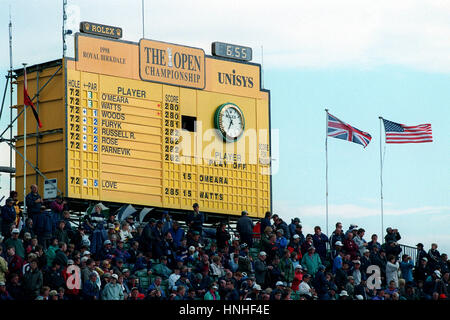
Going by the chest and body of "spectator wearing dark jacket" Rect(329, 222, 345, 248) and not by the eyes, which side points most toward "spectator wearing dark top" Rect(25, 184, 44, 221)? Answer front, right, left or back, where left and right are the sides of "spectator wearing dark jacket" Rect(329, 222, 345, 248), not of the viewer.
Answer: right

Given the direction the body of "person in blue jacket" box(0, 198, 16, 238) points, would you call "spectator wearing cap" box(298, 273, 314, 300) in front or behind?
in front

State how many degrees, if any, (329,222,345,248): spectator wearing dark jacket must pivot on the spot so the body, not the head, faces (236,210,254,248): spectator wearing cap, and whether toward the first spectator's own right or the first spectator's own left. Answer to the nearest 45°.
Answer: approximately 135° to the first spectator's own right

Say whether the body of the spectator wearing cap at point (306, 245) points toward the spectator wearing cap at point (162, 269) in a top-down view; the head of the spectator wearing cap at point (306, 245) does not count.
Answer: no

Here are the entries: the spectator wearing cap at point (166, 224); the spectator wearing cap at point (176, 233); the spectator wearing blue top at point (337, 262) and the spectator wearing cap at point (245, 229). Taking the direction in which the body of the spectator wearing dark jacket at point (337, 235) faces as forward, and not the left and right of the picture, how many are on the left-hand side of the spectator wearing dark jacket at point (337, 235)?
0

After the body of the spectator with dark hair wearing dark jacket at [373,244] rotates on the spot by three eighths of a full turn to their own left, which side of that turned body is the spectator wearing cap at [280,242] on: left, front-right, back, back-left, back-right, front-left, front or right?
back

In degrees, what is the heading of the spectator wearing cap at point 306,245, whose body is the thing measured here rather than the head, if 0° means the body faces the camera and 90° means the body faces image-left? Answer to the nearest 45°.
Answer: approximately 315°

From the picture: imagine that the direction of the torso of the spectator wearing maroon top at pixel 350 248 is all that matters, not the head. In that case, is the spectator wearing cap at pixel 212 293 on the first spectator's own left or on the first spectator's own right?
on the first spectator's own right

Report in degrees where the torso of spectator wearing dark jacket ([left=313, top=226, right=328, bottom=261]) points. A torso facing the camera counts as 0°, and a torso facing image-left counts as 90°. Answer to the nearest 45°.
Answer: approximately 315°

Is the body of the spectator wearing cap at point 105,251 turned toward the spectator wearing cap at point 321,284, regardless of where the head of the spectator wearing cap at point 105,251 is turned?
no

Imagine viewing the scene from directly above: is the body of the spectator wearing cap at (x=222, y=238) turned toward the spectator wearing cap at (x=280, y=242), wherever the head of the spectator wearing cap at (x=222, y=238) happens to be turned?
no

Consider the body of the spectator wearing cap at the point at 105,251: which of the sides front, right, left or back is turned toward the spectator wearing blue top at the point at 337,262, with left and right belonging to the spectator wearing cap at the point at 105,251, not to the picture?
left

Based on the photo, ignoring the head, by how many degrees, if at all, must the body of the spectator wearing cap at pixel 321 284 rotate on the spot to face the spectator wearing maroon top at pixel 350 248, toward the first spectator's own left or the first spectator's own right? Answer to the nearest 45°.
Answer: approximately 135° to the first spectator's own left

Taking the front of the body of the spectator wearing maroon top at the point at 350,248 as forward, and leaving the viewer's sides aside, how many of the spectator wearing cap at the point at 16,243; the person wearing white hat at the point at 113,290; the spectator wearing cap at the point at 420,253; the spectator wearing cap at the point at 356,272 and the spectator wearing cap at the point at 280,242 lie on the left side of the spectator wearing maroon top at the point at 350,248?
1

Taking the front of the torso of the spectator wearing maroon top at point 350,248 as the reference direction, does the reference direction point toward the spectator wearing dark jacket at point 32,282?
no
